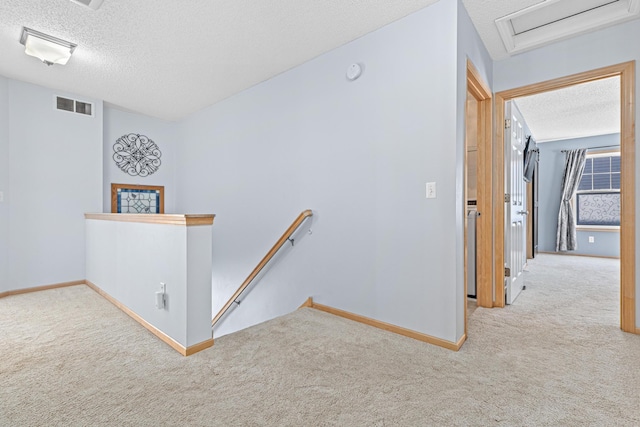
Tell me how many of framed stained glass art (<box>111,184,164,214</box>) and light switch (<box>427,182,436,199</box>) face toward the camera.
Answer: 2

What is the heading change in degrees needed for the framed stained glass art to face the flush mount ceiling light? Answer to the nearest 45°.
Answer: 0° — it already faces it

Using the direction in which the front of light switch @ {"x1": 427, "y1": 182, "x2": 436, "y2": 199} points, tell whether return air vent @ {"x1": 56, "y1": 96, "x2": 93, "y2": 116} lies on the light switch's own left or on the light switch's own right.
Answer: on the light switch's own right

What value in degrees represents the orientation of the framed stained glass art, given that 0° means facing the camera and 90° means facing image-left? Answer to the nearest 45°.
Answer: approximately 0°

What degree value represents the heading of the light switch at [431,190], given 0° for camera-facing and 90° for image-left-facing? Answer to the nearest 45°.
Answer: approximately 0°

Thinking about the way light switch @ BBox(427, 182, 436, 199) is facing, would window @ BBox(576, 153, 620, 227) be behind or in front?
behind

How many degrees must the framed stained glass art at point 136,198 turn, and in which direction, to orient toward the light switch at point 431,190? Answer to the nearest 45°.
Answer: approximately 45° to its left
